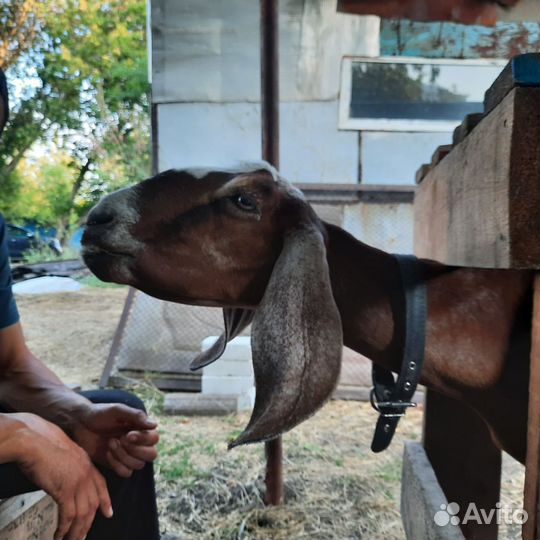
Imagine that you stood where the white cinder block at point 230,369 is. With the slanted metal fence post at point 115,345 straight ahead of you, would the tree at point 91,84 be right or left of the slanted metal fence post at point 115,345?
right

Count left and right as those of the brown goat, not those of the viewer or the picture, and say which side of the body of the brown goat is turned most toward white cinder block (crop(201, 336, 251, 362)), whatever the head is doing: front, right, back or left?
right

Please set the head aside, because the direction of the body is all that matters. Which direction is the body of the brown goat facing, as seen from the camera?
to the viewer's left

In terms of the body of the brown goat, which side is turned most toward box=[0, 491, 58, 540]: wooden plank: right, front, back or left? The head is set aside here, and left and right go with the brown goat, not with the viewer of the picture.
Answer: front

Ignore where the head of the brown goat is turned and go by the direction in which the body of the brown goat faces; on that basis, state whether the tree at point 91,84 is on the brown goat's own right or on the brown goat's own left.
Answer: on the brown goat's own right

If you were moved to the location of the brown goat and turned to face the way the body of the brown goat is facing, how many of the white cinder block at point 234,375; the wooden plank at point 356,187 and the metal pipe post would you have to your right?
3

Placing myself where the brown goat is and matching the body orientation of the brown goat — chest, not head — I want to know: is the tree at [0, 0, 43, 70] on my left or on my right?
on my right

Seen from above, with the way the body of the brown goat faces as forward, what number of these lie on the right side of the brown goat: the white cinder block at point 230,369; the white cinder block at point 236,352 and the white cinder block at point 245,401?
3

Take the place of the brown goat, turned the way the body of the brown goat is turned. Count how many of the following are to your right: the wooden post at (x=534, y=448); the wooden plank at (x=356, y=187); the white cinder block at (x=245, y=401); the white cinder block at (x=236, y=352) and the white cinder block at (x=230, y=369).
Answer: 4

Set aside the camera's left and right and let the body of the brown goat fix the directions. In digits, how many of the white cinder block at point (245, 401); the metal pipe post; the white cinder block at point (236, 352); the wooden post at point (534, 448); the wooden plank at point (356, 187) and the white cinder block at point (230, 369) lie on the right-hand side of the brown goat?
5

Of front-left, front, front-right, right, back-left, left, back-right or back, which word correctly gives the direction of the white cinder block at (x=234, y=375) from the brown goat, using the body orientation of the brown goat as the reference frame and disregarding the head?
right

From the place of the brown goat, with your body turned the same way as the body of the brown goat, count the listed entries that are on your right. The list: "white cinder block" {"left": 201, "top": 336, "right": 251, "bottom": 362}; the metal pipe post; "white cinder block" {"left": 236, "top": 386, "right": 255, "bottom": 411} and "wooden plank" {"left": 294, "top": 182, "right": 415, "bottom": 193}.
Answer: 4
